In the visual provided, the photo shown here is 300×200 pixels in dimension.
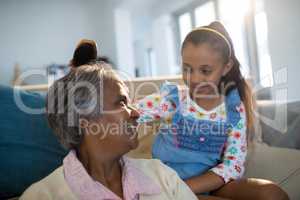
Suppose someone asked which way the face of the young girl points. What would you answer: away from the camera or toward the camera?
toward the camera

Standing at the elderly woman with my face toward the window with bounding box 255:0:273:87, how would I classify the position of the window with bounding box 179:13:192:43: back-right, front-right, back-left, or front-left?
front-left

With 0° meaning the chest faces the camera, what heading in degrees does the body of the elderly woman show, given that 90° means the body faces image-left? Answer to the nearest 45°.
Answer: approximately 315°

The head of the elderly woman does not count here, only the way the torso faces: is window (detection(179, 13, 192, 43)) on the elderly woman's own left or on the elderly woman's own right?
on the elderly woman's own left

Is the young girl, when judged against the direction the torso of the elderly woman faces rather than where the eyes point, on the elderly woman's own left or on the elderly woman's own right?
on the elderly woman's own left

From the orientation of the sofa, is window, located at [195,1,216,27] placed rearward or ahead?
rearward

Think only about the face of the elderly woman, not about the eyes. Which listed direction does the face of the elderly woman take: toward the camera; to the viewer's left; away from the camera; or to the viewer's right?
to the viewer's right

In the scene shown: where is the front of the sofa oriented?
toward the camera

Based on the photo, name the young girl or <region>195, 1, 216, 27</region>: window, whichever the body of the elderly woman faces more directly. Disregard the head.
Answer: the young girl

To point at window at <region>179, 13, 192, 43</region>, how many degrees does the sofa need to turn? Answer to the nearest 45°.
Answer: approximately 180°
